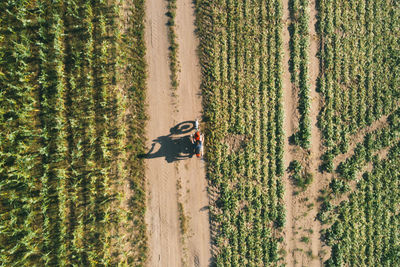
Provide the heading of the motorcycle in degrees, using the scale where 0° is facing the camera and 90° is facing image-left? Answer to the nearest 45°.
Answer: approximately 180°
